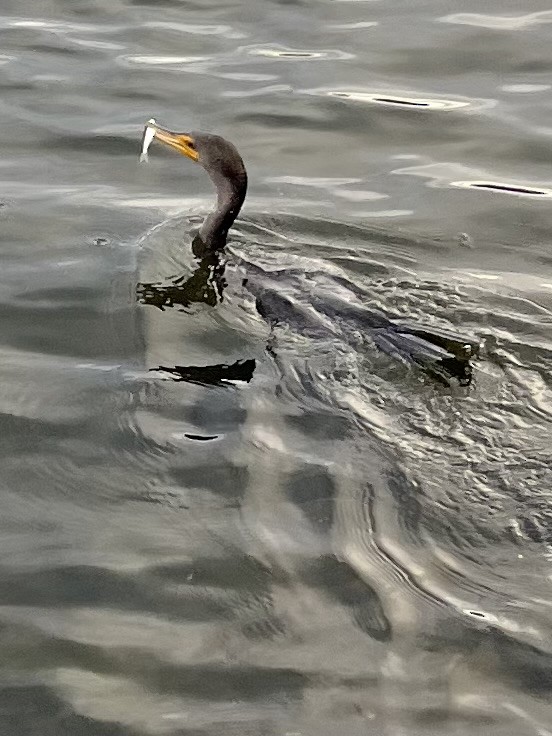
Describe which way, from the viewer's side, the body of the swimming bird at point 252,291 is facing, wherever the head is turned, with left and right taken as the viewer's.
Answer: facing away from the viewer and to the left of the viewer
